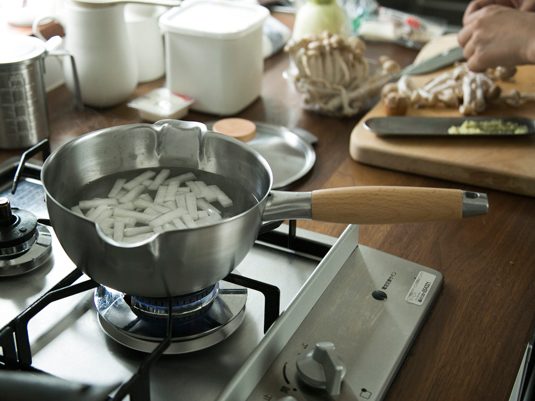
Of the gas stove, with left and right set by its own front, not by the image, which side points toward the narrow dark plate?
left

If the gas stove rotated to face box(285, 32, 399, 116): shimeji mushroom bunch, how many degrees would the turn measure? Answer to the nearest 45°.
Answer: approximately 135° to its left

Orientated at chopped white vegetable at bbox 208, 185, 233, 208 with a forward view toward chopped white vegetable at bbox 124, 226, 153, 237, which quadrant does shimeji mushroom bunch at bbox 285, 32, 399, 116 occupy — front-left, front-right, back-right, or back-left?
back-right

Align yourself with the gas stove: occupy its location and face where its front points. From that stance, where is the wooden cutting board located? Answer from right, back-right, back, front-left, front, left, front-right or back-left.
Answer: left

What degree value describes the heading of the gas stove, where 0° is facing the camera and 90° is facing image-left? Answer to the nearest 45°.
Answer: approximately 315°

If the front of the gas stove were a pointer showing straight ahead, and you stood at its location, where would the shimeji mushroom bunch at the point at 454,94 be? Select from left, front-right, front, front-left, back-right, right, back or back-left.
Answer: left

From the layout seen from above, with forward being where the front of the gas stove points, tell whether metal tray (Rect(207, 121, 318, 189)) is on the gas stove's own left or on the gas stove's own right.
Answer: on the gas stove's own left

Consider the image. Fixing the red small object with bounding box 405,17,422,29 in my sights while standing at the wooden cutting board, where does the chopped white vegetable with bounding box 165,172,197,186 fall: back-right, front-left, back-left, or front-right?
back-left
